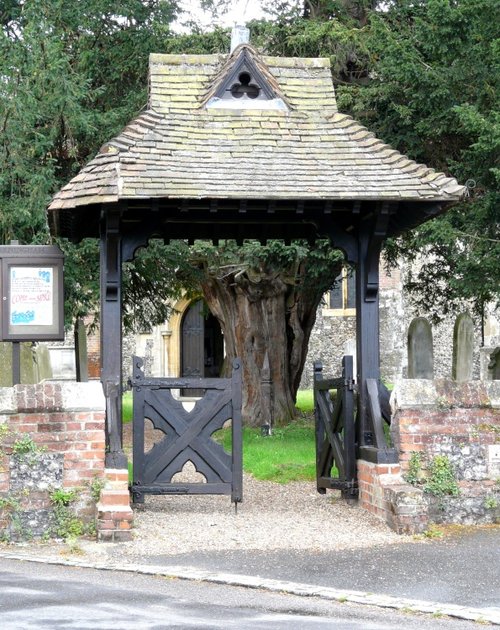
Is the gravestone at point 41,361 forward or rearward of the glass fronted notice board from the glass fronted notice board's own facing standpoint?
rearward

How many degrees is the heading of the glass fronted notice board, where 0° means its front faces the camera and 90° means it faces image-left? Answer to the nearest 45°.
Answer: approximately 0°

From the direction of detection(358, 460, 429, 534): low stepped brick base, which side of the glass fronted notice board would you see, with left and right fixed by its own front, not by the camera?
left

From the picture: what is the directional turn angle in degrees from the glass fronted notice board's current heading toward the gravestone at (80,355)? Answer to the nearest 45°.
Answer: approximately 180°

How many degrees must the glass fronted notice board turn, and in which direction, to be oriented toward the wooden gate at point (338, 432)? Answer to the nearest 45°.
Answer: approximately 90° to its left

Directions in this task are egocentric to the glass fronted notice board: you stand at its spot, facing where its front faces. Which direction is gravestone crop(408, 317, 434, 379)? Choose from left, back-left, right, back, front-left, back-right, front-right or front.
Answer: back-left
